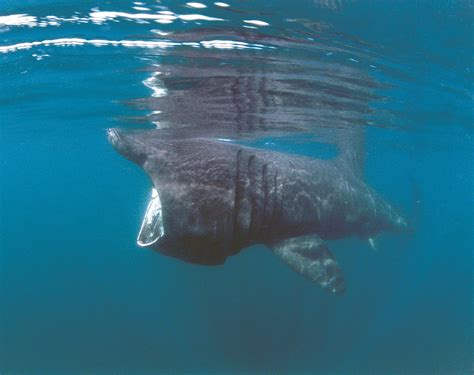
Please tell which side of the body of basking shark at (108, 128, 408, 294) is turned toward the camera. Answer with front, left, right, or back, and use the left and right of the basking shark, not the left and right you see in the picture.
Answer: left
